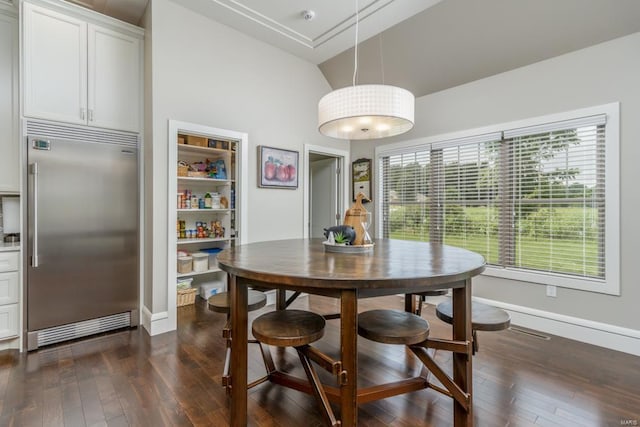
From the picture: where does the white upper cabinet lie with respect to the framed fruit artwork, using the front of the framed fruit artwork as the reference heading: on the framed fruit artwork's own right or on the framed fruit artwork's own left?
on the framed fruit artwork's own right

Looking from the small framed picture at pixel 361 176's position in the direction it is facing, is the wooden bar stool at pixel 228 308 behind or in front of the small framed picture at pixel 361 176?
in front

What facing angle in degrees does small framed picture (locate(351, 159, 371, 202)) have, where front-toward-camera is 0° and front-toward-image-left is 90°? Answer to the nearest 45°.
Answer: approximately 45°

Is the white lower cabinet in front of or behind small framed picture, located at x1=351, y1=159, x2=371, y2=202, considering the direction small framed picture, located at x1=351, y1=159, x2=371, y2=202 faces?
in front

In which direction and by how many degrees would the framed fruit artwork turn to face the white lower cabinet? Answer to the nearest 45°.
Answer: approximately 90° to its right

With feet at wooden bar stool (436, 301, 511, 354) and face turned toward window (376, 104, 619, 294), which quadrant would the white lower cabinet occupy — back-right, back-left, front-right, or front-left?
back-left

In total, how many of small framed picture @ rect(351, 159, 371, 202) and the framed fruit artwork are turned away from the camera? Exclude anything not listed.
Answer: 0

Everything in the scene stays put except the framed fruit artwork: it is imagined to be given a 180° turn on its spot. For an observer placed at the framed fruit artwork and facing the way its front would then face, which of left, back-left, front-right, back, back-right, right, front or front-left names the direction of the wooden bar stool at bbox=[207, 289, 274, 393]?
back-left
